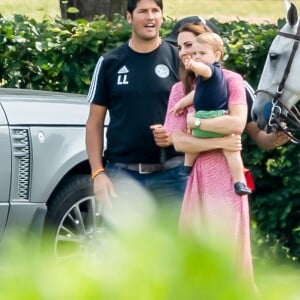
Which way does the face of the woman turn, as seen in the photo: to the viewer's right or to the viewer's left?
to the viewer's left

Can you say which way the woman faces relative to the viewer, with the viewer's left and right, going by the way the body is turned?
facing the viewer and to the left of the viewer

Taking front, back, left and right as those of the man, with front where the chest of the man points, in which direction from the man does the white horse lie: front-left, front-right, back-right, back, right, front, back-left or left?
back-left

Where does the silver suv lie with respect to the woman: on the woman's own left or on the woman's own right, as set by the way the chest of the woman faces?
on the woman's own right
